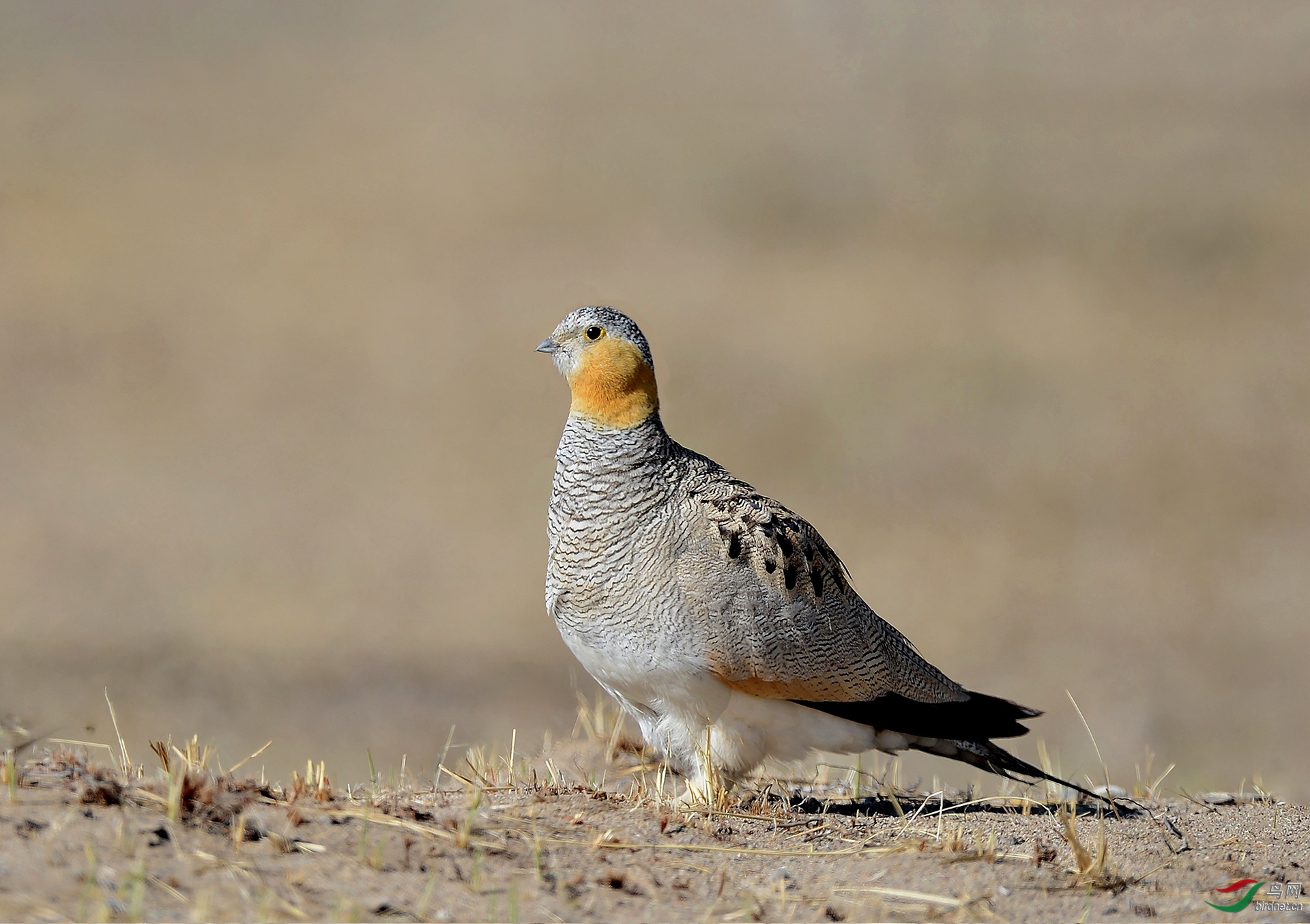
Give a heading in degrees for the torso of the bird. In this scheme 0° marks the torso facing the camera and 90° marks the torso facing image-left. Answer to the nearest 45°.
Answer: approximately 90°
